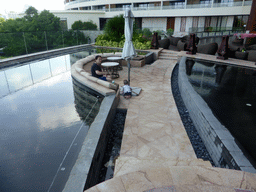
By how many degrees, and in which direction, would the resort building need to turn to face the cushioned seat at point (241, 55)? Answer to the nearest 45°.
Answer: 0° — it already faces it

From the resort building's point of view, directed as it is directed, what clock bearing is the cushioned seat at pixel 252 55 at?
The cushioned seat is roughly at 12 o'clock from the resort building.

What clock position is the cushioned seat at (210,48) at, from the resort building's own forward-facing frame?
The cushioned seat is roughly at 12 o'clock from the resort building.

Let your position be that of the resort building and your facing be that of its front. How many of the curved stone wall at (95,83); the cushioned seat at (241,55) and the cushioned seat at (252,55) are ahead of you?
3

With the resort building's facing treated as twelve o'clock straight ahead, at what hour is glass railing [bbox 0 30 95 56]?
The glass railing is roughly at 1 o'clock from the resort building.

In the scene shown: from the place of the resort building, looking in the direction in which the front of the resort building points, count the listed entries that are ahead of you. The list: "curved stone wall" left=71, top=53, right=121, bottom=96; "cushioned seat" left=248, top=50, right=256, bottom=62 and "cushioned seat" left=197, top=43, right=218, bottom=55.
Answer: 3

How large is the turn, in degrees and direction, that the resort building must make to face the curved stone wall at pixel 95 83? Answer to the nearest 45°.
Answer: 0° — it already faces it

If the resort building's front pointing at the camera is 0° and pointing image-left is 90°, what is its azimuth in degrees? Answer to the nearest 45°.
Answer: approximately 0°

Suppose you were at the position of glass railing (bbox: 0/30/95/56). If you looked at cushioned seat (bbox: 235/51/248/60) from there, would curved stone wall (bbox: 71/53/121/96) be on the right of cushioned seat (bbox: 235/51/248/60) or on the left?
right
